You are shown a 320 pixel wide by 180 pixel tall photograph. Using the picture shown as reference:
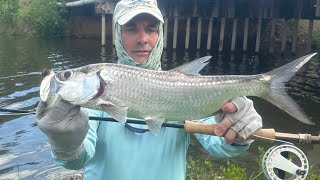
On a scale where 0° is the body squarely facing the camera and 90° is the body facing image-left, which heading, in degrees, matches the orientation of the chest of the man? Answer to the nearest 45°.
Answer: approximately 0°

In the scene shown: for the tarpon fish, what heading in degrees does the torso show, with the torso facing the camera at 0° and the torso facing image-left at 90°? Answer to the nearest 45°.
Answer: approximately 90°
